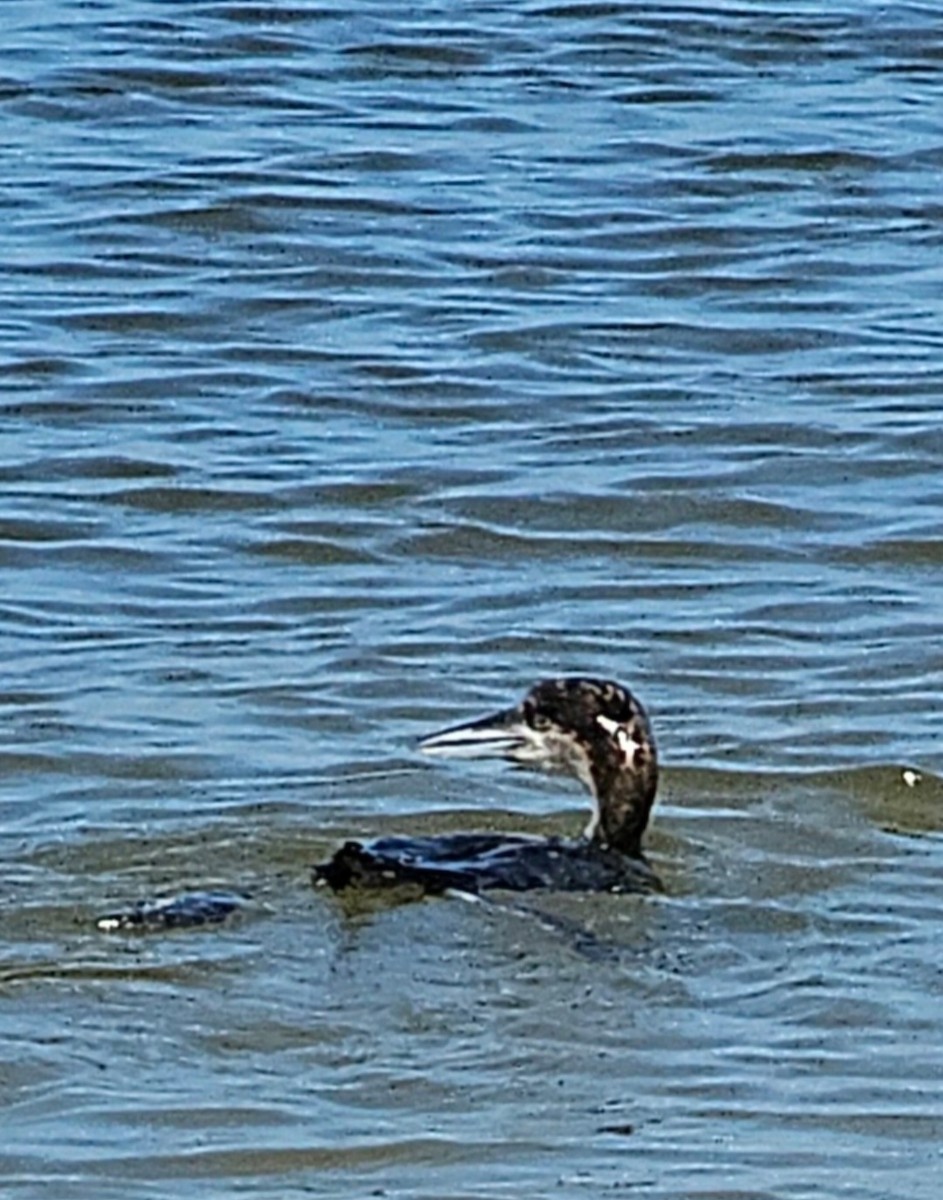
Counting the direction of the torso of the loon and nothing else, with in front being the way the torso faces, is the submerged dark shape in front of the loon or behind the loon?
behind

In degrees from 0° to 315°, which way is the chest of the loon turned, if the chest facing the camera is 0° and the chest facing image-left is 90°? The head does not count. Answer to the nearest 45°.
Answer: approximately 270°
